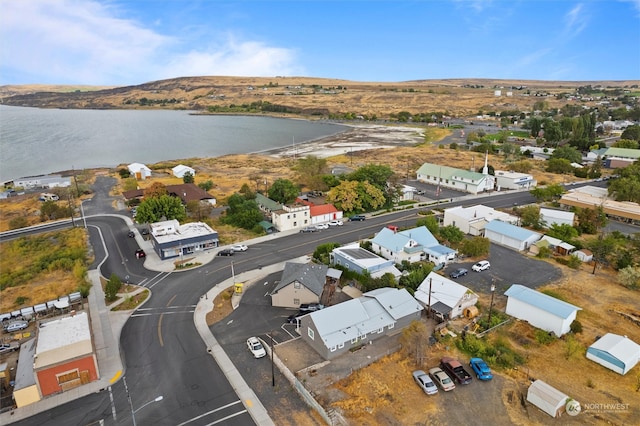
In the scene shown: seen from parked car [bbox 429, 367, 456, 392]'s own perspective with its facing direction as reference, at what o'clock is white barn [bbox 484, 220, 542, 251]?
The white barn is roughly at 2 o'clock from the parked car.

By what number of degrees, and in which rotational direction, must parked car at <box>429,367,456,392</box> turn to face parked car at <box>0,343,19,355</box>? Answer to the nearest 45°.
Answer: approximately 45° to its left

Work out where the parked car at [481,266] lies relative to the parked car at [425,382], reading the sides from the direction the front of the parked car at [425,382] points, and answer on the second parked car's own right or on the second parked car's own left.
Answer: on the second parked car's own right

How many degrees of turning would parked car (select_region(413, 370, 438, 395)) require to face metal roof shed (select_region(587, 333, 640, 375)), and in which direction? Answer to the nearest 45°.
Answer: approximately 90° to its right

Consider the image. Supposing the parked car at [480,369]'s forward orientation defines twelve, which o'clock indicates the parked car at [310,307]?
the parked car at [310,307] is roughly at 11 o'clock from the parked car at [480,369].

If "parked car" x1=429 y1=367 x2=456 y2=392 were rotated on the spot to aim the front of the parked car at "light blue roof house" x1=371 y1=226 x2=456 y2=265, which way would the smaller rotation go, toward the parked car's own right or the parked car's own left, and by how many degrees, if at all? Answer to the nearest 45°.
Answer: approximately 45° to the parked car's own right

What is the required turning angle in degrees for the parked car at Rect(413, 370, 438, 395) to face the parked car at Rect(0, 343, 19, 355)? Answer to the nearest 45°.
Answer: approximately 45° to its left

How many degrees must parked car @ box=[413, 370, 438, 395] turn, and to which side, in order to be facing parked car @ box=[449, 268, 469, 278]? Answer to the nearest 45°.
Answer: approximately 45° to its right

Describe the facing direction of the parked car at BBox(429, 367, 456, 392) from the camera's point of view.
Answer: facing away from the viewer and to the left of the viewer

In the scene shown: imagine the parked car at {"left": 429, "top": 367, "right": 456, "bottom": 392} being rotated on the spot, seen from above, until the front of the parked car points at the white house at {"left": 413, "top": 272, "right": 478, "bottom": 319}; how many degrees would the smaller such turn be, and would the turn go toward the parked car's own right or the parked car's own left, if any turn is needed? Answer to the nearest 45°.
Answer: approximately 45° to the parked car's own right
